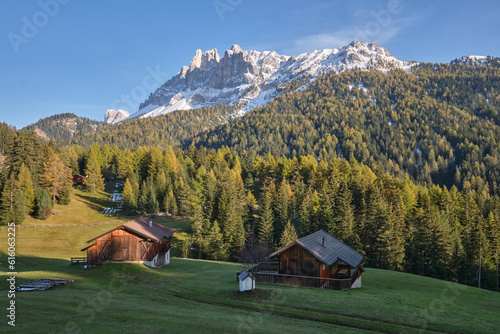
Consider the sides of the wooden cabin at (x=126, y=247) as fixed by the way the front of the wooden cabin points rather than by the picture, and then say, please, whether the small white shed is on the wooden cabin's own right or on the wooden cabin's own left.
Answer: on the wooden cabin's own left

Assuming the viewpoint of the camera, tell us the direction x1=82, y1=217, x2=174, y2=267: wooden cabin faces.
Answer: facing the viewer and to the left of the viewer

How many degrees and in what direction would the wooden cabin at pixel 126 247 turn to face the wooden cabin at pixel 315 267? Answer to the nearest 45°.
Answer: approximately 90° to its left
